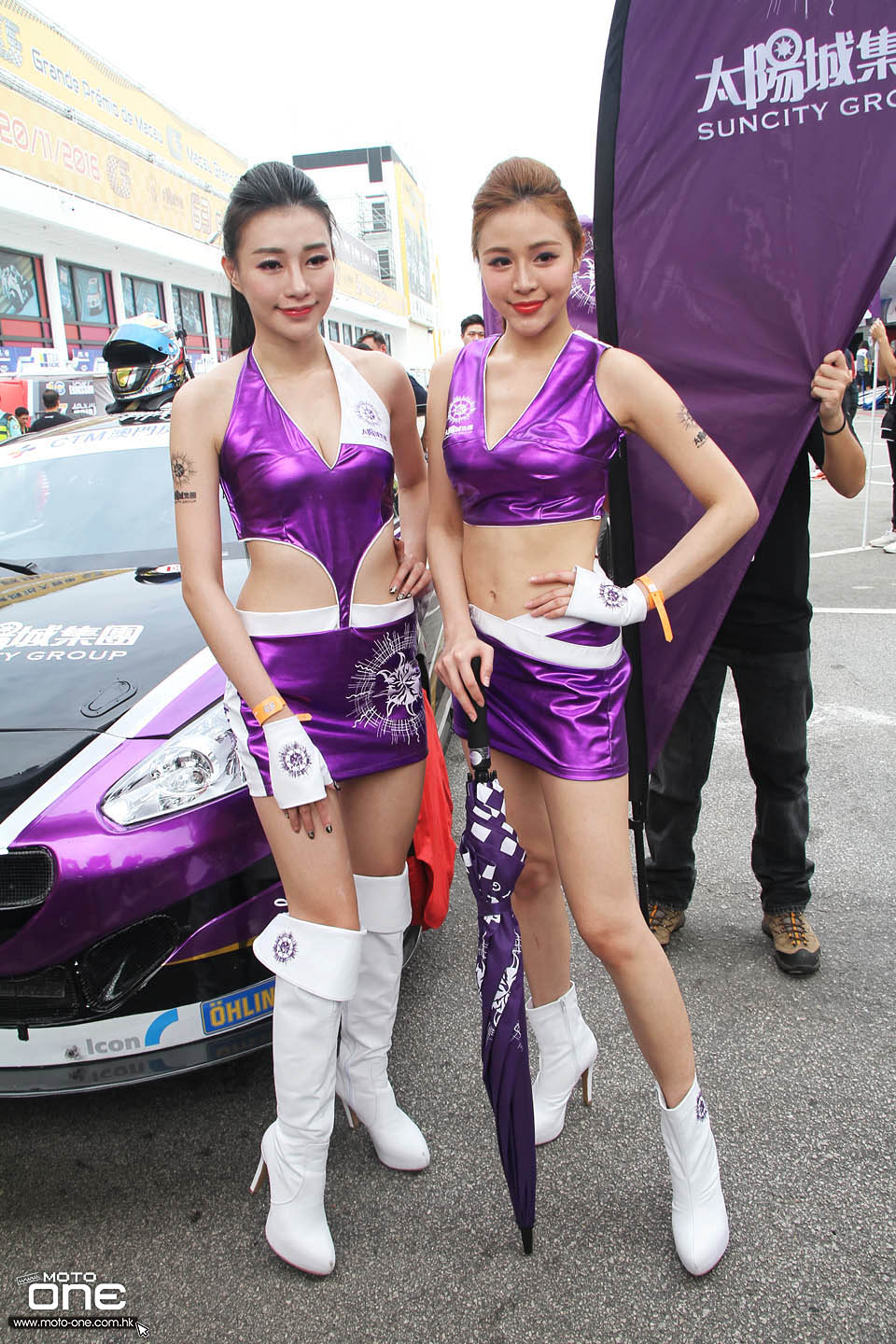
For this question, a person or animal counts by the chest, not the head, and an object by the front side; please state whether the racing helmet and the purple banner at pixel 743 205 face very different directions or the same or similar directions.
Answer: same or similar directions

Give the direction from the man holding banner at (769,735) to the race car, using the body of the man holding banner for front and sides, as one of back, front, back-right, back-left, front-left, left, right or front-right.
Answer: front-right

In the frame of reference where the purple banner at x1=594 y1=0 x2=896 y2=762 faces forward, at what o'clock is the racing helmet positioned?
The racing helmet is roughly at 4 o'clock from the purple banner.

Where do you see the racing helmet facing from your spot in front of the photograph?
facing the viewer and to the left of the viewer

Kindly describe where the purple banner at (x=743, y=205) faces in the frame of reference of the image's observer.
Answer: facing the viewer

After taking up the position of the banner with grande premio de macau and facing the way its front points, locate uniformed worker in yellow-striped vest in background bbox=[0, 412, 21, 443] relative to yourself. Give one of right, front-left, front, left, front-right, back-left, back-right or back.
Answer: front-right

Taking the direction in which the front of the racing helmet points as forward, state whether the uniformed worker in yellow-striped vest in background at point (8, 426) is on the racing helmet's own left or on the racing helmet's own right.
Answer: on the racing helmet's own right

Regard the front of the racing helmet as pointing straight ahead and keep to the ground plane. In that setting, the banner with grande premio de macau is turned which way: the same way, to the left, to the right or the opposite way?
to the left

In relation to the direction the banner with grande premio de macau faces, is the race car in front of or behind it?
in front

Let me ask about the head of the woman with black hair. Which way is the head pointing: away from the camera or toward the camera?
toward the camera
